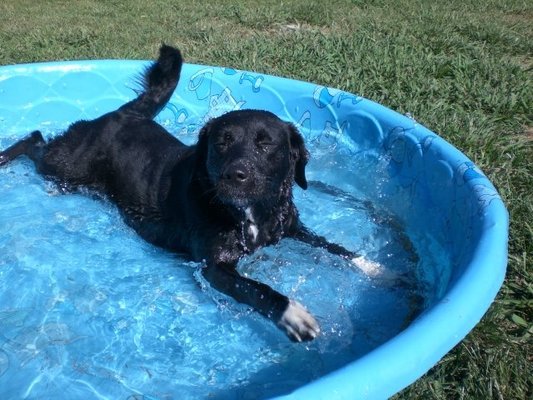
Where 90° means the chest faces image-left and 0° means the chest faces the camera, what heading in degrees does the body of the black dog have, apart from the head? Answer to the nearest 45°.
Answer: approximately 315°
